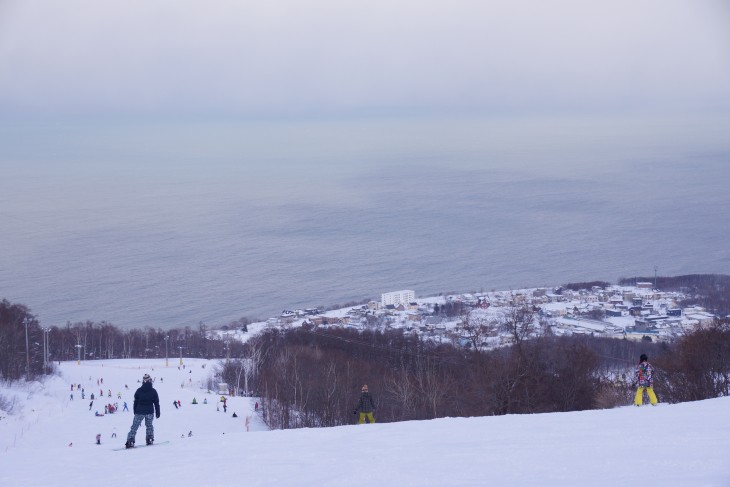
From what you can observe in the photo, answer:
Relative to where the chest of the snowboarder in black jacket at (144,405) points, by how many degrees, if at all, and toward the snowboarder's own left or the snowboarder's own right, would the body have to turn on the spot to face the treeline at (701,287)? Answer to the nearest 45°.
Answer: approximately 45° to the snowboarder's own right

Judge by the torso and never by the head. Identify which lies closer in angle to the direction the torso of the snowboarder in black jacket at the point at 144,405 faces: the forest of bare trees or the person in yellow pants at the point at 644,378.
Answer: the forest of bare trees

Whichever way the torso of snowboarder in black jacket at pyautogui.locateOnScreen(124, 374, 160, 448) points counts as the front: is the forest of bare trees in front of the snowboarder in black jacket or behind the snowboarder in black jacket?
in front

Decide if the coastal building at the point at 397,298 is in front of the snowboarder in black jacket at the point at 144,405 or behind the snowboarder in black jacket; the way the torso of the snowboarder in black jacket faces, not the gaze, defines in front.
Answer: in front

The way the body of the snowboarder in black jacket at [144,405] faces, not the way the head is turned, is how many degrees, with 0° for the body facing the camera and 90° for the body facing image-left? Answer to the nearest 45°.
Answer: approximately 180°

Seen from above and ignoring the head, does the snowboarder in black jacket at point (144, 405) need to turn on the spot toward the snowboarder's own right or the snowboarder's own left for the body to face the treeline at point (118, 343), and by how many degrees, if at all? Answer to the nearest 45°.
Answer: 0° — they already face it

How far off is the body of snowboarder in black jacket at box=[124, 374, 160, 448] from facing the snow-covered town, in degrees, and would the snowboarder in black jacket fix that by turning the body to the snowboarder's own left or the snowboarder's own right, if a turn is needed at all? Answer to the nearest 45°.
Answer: approximately 45° to the snowboarder's own right

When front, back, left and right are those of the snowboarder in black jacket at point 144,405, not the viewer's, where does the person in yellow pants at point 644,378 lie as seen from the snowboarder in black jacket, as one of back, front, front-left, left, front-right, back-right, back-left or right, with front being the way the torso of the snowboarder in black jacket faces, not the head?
right
